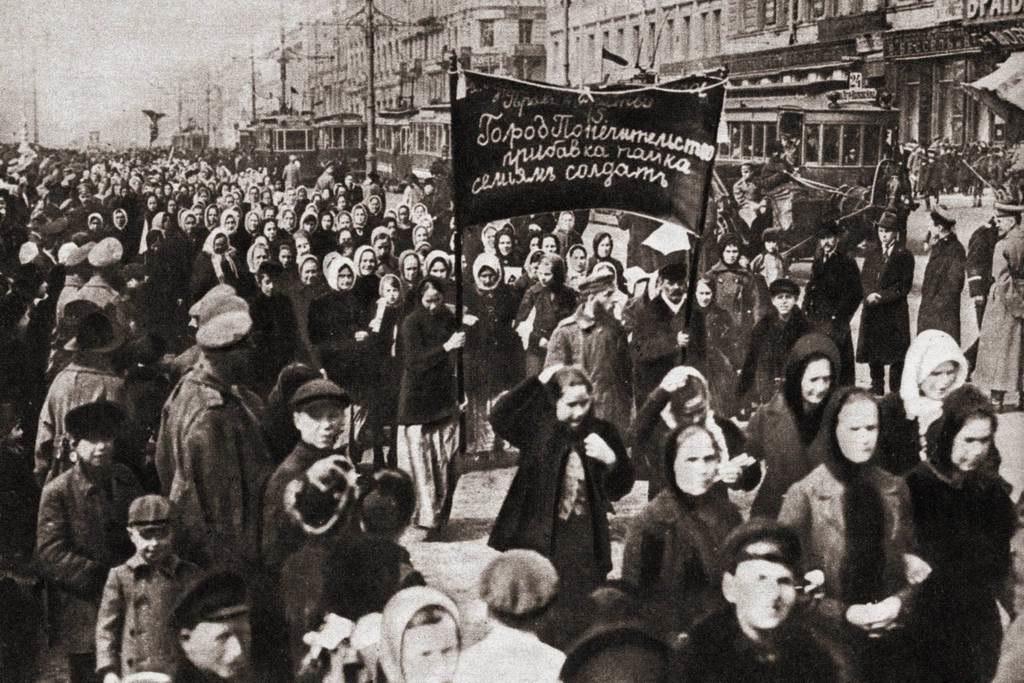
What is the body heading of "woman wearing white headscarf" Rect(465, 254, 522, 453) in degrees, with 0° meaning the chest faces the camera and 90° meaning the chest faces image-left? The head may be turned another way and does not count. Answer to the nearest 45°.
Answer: approximately 0°

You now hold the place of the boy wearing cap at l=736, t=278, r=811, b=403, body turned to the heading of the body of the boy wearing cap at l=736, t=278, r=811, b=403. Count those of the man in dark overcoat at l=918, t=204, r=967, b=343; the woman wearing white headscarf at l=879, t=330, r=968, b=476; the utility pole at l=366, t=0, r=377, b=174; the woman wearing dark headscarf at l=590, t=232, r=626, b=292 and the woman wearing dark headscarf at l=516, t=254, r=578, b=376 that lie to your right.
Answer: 3

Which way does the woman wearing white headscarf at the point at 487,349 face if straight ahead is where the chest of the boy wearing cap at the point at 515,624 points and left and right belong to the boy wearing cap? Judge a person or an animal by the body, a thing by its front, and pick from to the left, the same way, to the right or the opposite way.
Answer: the opposite way

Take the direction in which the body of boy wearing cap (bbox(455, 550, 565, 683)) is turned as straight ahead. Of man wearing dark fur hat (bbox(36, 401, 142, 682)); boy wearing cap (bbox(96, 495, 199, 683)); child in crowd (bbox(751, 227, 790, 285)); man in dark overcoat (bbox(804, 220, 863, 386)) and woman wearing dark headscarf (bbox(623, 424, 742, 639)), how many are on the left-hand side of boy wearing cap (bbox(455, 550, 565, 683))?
2

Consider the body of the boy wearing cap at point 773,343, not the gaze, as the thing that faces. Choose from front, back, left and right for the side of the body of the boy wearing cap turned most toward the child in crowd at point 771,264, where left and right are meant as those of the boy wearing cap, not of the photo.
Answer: back

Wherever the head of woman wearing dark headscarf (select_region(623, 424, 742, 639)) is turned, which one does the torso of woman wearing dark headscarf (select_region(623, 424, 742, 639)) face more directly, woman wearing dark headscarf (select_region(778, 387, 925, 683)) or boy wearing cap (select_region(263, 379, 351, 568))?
the woman wearing dark headscarf

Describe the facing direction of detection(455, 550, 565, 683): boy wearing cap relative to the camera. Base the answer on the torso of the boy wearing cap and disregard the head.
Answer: away from the camera

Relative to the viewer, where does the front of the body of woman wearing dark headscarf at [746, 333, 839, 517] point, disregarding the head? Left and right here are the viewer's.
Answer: facing the viewer and to the right of the viewer

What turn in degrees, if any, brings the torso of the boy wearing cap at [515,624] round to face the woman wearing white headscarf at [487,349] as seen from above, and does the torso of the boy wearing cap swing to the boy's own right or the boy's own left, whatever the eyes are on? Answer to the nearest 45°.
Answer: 0° — they already face them
